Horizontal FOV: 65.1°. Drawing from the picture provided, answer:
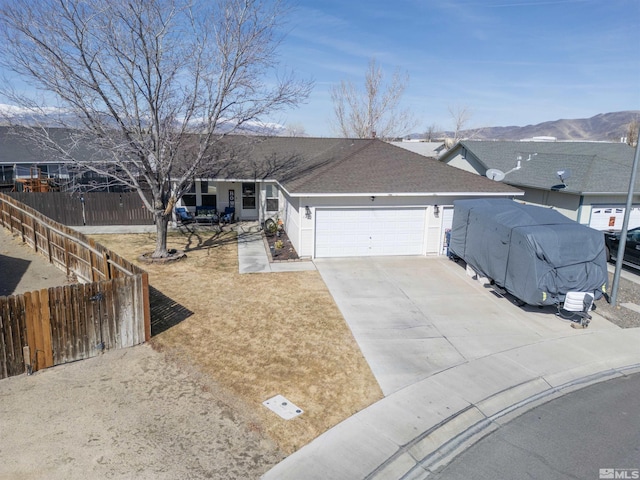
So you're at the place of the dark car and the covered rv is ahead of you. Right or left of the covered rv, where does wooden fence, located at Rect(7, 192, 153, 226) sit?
right

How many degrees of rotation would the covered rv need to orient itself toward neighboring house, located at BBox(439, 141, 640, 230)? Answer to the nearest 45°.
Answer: approximately 135° to its left

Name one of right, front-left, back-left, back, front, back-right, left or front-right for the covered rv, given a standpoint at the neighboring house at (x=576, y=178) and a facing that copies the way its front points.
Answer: front-right

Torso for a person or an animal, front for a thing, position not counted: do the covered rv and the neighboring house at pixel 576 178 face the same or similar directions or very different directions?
same or similar directions

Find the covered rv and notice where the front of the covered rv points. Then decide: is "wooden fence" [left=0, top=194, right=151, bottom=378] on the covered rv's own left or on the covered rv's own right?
on the covered rv's own right

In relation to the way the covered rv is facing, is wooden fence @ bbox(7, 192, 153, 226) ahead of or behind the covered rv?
behind

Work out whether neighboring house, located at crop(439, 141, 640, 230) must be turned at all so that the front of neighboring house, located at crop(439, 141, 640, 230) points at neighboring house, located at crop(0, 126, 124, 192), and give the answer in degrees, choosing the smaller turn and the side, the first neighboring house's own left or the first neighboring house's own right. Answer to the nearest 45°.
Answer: approximately 135° to the first neighboring house's own right

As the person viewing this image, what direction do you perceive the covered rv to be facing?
facing the viewer and to the right of the viewer

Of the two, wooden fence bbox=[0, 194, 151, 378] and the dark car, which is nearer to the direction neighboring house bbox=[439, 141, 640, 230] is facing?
the dark car

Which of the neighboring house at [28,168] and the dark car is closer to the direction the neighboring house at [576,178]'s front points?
the dark car

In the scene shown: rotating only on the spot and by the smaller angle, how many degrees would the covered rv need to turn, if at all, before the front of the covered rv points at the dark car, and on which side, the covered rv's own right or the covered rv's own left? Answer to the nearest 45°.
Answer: approximately 90° to the covered rv's own left

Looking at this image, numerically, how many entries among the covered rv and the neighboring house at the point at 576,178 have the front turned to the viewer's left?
0

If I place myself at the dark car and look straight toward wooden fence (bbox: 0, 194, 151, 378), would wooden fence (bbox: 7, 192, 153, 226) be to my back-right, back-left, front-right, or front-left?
front-right

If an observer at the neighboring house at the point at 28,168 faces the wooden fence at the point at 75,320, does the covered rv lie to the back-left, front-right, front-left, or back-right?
front-left
